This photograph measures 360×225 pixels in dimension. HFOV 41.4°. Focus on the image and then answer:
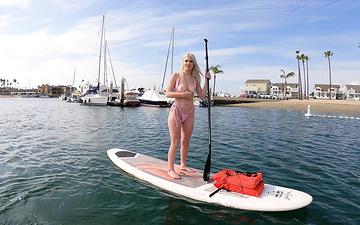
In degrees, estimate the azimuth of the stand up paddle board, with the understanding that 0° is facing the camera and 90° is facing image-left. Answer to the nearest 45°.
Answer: approximately 315°

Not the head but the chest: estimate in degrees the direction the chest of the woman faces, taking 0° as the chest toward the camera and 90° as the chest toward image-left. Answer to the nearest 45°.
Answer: approximately 315°
